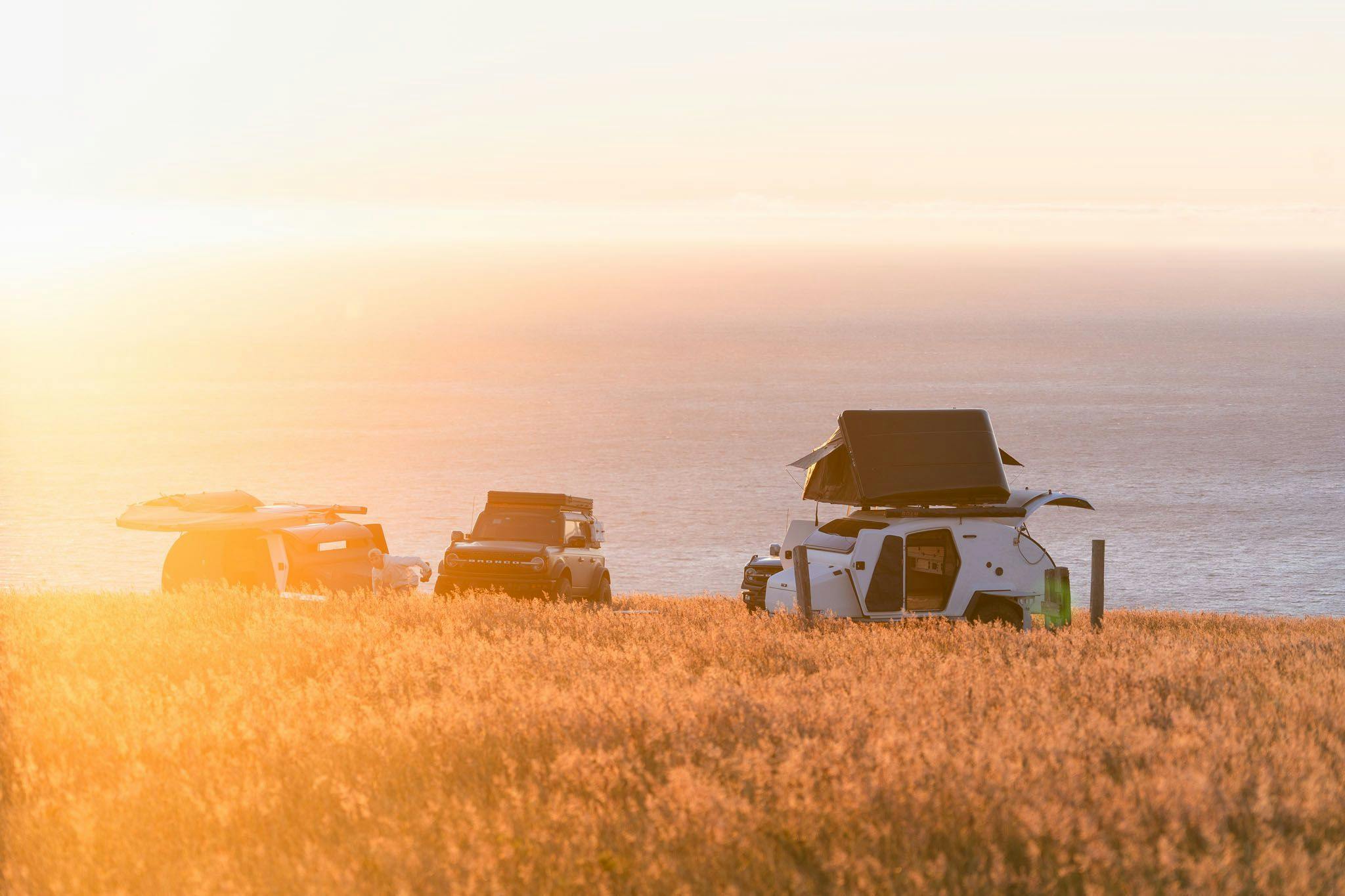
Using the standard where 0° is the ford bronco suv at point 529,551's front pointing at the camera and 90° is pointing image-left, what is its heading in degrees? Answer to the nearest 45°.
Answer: approximately 45°

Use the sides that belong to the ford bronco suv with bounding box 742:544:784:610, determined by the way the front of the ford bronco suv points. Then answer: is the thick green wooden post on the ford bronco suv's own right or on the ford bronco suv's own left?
on the ford bronco suv's own left

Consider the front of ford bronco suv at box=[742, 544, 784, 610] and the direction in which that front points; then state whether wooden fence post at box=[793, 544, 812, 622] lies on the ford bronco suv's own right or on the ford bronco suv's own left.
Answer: on the ford bronco suv's own left

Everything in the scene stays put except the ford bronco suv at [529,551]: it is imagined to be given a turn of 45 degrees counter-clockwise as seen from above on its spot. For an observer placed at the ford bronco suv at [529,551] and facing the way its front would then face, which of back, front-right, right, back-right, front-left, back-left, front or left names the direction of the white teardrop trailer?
front-left

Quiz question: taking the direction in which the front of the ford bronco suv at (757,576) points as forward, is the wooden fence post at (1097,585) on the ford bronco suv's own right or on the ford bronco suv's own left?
on the ford bronco suv's own left

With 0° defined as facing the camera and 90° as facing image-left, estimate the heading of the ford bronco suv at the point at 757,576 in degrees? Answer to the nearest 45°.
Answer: approximately 45°

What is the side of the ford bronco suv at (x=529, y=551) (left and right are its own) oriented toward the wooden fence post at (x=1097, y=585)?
left
